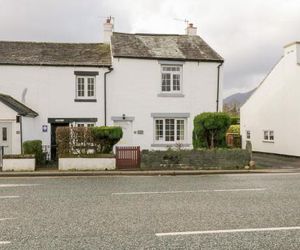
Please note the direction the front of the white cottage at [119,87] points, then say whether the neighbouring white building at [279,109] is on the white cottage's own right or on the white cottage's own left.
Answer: on the white cottage's own left

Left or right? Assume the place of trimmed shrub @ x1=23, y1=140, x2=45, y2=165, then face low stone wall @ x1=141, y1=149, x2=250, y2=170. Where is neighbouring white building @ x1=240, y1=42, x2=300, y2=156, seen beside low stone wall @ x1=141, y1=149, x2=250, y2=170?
left

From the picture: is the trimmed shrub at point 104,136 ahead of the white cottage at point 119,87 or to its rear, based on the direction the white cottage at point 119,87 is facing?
ahead

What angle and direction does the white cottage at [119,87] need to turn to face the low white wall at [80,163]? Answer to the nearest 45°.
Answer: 0° — it already faces it

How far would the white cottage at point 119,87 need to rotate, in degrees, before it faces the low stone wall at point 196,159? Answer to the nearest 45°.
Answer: approximately 45° to its left

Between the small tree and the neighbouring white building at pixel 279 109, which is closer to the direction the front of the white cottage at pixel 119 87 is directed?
the small tree

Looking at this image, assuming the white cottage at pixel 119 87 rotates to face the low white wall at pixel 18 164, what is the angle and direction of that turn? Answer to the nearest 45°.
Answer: approximately 45° to its right

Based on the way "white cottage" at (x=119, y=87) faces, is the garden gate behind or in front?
in front

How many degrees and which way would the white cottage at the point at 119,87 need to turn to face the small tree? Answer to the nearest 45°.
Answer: approximately 45° to its left

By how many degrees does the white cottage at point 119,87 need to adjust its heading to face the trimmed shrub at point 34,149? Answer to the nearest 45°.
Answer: approximately 45° to its right

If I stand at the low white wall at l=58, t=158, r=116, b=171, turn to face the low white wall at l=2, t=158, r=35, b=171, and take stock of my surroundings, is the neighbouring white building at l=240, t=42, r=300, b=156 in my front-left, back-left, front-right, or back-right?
back-right

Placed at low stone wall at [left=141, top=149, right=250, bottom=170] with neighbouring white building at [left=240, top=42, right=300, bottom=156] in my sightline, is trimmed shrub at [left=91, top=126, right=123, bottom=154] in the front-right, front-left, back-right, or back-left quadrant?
back-left

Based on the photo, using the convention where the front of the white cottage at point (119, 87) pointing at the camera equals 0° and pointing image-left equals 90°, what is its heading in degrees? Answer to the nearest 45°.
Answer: approximately 0°
